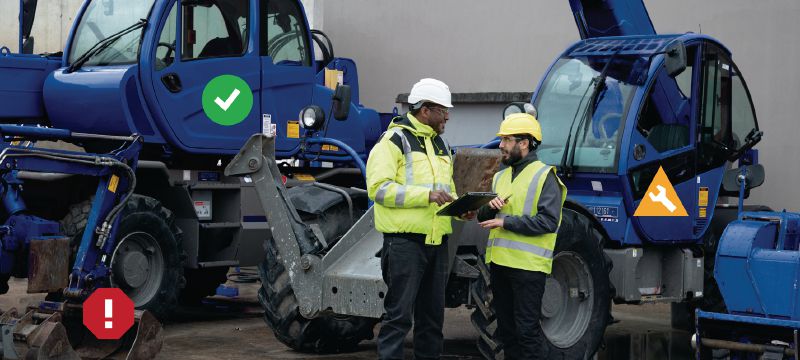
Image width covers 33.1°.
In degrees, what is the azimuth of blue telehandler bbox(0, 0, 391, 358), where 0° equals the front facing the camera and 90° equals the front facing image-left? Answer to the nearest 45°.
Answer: approximately 45°

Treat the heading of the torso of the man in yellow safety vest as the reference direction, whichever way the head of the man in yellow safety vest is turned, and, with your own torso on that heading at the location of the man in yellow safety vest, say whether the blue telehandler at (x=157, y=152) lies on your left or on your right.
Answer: on your right

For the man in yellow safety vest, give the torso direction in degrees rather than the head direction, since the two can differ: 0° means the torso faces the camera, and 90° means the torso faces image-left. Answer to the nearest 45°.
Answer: approximately 45°

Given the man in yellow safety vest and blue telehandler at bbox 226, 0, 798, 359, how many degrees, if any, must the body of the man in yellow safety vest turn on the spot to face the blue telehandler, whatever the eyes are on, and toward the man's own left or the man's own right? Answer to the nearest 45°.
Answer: approximately 135° to the man's own right

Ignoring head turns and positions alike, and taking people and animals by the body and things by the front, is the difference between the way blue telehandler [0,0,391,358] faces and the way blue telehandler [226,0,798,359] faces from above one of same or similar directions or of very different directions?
same or similar directions

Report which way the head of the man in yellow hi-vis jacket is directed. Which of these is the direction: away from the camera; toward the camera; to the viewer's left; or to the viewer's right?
to the viewer's right

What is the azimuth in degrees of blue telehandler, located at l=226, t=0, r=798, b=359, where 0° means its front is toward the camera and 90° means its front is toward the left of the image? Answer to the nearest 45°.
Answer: approximately 45°

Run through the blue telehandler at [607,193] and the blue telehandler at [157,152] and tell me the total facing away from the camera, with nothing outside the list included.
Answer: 0

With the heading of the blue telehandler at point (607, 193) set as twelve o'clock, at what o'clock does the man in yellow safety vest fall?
The man in yellow safety vest is roughly at 11 o'clock from the blue telehandler.

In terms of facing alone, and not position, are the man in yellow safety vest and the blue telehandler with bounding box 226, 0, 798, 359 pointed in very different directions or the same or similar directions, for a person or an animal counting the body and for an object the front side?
same or similar directions

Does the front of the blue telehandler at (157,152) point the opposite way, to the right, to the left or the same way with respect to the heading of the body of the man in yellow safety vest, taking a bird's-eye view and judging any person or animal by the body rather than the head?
the same way

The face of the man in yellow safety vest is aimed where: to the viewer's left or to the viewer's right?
to the viewer's left
